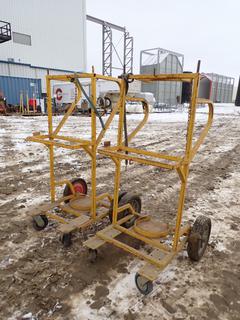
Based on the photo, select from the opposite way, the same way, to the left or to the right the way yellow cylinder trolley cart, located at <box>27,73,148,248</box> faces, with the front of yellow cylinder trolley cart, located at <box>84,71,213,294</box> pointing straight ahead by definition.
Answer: the same way

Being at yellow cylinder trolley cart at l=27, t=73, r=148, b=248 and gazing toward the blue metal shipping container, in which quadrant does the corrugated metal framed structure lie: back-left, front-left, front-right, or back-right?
front-right

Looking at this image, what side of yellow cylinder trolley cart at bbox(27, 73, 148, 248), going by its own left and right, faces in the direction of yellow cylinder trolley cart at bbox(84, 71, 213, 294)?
left

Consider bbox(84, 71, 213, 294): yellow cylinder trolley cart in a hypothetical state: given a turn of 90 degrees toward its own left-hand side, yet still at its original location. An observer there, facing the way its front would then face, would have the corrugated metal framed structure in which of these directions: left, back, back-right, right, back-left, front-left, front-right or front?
back-left

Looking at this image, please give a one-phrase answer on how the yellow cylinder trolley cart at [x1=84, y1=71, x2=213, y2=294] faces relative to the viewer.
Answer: facing the viewer and to the left of the viewer

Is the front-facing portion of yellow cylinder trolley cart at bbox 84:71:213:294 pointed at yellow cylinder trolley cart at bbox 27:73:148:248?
no

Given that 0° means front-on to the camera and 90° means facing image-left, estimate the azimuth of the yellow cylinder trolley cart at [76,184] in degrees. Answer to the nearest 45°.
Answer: approximately 45°

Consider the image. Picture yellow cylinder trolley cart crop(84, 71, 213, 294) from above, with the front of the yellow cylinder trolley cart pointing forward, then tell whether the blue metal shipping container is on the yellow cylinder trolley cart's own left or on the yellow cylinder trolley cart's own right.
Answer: on the yellow cylinder trolley cart's own right

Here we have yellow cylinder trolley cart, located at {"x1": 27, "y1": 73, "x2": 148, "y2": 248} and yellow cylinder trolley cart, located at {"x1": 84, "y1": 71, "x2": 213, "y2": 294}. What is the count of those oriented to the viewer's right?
0

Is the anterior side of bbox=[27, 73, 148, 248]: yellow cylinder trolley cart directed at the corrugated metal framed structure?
no

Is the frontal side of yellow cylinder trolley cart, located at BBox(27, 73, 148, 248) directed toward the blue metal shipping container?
no

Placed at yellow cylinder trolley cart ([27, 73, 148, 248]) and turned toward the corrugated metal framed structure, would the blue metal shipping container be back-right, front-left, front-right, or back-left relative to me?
front-left
